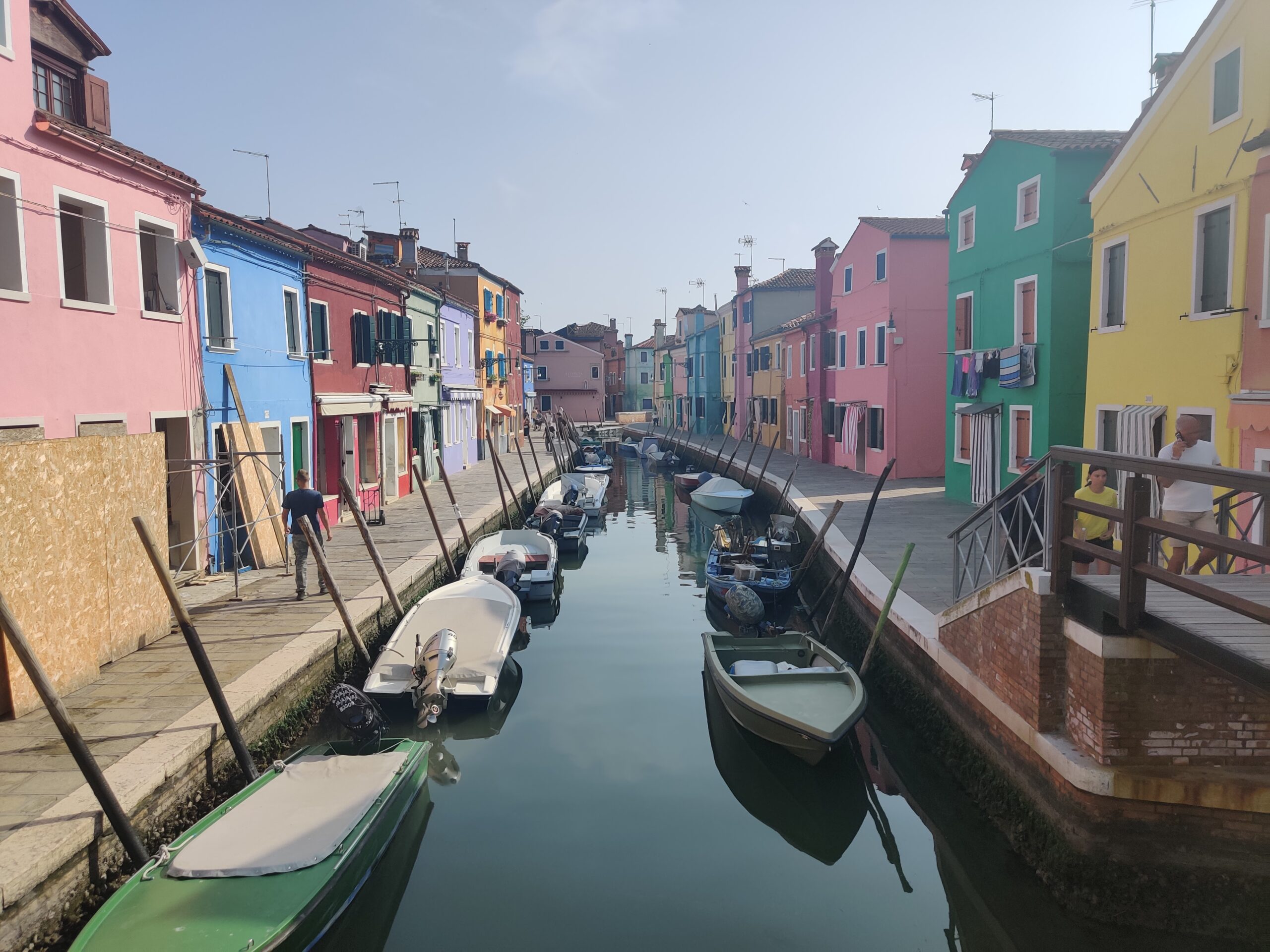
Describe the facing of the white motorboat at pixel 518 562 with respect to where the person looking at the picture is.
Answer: facing away from the viewer

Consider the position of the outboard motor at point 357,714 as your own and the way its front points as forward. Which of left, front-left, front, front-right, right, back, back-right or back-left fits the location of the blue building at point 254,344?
back-right

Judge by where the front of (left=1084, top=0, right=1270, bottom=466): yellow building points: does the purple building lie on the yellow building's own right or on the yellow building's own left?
on the yellow building's own right

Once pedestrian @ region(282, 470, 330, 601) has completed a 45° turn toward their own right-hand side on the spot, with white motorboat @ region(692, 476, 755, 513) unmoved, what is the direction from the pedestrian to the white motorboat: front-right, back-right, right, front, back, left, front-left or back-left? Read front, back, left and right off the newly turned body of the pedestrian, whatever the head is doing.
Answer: front

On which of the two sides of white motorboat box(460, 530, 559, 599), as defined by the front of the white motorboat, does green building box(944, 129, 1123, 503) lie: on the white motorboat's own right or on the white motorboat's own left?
on the white motorboat's own right

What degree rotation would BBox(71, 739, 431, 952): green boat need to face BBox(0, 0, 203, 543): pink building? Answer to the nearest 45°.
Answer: approximately 135° to its right

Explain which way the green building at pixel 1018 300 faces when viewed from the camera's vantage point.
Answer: facing the viewer and to the left of the viewer

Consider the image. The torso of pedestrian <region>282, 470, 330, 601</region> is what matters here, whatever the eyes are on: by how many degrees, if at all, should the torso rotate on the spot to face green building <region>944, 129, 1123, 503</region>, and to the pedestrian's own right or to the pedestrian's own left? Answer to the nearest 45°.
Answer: approximately 90° to the pedestrian's own right

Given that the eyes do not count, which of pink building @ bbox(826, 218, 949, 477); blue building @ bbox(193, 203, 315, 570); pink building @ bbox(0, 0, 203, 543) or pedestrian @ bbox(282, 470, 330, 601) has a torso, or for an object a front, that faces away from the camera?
the pedestrian

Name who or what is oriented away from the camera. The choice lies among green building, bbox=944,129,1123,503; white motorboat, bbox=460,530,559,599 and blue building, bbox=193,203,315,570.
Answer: the white motorboat

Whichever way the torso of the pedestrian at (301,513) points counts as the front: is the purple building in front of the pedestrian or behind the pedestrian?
in front

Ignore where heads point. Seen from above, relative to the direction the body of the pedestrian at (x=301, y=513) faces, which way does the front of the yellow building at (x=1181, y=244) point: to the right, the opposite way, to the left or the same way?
to the left

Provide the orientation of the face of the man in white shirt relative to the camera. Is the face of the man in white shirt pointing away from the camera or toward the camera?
toward the camera

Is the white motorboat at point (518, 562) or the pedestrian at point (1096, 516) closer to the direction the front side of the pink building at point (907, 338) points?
the white motorboat

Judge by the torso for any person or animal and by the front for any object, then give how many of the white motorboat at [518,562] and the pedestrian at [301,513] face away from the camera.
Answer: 2

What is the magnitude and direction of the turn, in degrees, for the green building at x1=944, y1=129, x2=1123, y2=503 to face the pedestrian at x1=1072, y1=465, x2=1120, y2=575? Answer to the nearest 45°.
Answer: approximately 45° to its left

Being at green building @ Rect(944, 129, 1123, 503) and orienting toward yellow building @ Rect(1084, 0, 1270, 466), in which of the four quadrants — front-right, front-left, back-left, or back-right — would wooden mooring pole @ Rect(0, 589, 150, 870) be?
front-right

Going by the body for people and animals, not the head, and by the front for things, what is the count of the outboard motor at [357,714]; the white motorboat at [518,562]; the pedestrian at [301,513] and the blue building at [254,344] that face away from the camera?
2

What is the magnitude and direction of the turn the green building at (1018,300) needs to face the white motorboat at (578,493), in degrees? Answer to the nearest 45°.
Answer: approximately 45° to its right

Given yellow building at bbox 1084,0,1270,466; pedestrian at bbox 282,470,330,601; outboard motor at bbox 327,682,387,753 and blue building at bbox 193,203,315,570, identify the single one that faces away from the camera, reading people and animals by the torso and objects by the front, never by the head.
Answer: the pedestrian

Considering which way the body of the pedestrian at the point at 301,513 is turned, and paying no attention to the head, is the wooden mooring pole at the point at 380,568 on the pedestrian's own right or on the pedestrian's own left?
on the pedestrian's own right

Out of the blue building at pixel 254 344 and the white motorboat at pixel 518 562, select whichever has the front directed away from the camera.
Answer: the white motorboat
